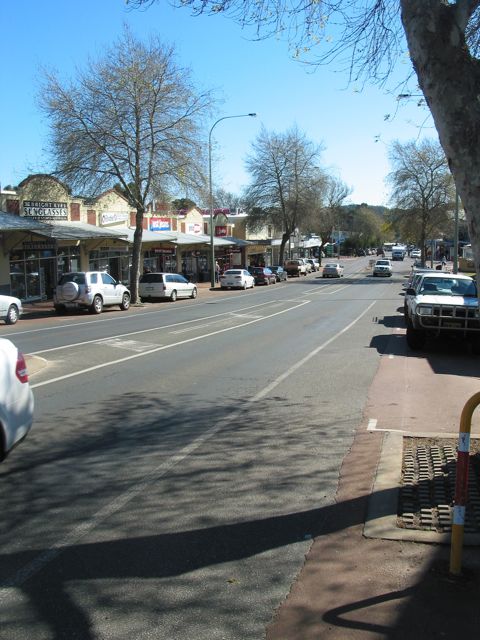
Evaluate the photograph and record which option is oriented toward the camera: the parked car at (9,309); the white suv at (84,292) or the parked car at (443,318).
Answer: the parked car at (443,318)

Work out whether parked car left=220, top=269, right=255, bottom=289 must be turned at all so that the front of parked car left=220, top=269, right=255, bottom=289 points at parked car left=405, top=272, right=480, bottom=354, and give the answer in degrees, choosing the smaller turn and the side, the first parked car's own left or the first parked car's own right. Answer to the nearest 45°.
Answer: approximately 135° to the first parked car's own right

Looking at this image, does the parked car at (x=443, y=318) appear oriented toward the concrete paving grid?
yes

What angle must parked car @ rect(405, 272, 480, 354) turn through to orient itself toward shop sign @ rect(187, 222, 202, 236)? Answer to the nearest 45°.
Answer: approximately 135° to its right

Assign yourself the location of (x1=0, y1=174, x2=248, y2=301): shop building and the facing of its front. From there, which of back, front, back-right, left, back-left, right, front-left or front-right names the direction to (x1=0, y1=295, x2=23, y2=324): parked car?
front-right

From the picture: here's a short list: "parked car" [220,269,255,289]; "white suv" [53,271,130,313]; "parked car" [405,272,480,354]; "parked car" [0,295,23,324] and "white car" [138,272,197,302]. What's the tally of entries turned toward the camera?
1

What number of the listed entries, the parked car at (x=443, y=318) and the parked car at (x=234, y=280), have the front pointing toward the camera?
1

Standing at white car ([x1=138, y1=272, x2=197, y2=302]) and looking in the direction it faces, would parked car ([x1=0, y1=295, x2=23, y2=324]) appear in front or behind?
behind

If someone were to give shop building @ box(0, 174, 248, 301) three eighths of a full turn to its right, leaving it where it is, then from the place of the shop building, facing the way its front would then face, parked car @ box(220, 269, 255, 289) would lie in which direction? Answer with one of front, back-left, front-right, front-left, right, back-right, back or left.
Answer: back-right

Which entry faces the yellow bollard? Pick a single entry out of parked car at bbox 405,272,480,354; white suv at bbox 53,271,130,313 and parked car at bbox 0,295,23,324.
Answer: parked car at bbox 405,272,480,354

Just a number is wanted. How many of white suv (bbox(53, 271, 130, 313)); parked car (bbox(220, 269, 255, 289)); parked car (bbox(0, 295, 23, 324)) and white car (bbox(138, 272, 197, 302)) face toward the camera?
0

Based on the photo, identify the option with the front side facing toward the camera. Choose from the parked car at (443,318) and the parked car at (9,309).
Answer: the parked car at (443,318)

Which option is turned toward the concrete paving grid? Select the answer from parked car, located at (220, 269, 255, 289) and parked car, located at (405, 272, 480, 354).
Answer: parked car, located at (405, 272, 480, 354)

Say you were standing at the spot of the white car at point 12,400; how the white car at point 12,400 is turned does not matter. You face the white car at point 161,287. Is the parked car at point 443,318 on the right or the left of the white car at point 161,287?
right

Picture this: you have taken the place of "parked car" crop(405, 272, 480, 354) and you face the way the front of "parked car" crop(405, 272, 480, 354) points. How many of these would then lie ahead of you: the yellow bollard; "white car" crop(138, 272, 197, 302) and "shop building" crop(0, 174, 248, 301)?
1

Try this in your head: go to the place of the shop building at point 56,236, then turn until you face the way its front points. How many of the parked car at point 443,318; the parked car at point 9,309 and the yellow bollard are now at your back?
0

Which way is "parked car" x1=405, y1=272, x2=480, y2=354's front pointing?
toward the camera

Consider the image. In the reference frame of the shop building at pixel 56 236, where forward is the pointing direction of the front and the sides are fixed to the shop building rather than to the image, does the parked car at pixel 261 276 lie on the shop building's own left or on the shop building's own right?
on the shop building's own left

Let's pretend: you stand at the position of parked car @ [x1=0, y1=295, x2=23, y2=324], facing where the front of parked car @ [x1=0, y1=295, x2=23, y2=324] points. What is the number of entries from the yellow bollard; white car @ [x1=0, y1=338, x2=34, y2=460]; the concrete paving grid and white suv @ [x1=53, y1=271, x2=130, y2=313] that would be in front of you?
1

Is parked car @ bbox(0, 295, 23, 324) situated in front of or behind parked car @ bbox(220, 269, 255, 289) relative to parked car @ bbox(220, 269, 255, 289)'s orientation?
behind

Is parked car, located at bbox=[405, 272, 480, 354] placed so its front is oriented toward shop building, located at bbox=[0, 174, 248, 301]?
no

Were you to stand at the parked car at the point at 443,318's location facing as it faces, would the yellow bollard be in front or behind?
in front

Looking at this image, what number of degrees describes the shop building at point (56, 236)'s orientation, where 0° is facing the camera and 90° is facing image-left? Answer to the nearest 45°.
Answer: approximately 315°

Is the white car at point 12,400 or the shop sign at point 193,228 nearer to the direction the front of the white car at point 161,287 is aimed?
the shop sign
